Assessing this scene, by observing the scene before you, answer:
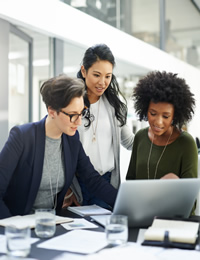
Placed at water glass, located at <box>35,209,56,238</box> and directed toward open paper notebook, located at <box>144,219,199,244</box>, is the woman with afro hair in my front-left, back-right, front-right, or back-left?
front-left

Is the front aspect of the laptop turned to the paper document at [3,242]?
no

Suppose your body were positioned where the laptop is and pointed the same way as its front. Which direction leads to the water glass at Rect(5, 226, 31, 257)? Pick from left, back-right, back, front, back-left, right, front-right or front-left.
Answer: back-left

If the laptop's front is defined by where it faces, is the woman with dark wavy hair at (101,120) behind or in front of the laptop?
in front

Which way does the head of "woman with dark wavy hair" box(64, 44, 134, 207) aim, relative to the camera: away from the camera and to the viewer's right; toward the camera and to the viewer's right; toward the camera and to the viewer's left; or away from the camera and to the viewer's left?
toward the camera and to the viewer's right

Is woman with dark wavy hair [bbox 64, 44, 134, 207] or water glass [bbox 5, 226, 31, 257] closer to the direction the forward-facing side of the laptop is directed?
the woman with dark wavy hair

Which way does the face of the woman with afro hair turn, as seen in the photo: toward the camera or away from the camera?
toward the camera

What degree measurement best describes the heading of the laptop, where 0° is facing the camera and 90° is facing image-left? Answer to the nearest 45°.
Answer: approximately 180°
